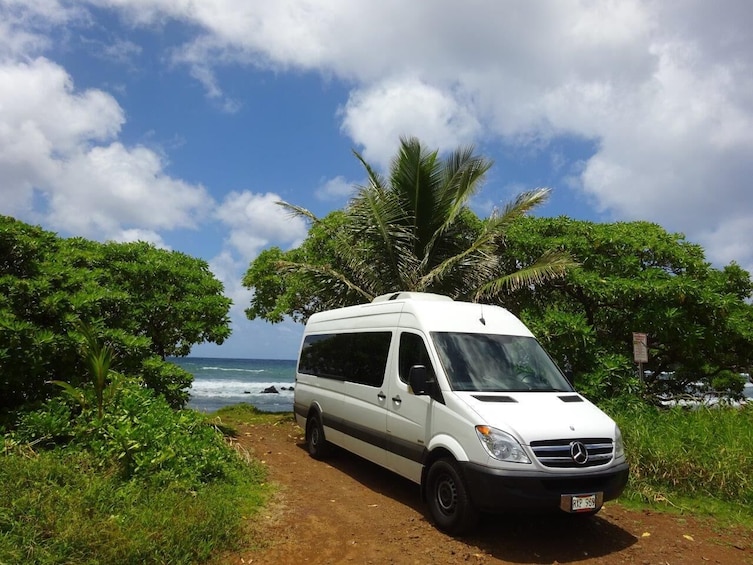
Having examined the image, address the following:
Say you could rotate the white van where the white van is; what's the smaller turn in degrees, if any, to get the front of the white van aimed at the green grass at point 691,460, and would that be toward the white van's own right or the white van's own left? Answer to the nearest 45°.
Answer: approximately 90° to the white van's own left

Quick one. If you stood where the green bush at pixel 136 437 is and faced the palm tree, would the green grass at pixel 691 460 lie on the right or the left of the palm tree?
right

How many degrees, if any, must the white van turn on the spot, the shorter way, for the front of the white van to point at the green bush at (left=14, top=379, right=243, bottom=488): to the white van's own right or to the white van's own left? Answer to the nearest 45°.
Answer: approximately 135° to the white van's own right

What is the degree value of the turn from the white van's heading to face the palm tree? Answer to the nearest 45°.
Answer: approximately 135° to its left

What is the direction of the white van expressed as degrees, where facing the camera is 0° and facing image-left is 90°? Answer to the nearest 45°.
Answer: approximately 315°
